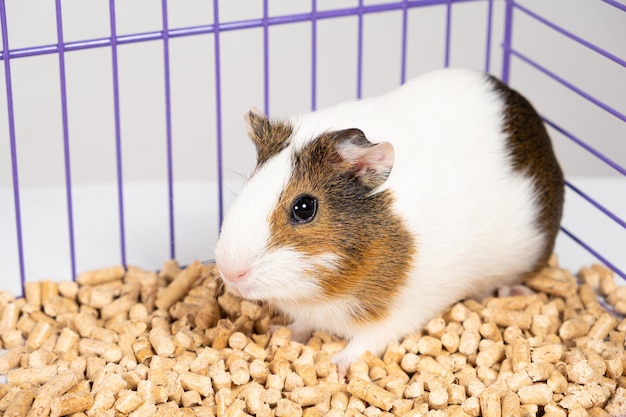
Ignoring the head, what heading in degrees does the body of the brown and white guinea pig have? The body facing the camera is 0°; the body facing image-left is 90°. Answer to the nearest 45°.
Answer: approximately 45°
